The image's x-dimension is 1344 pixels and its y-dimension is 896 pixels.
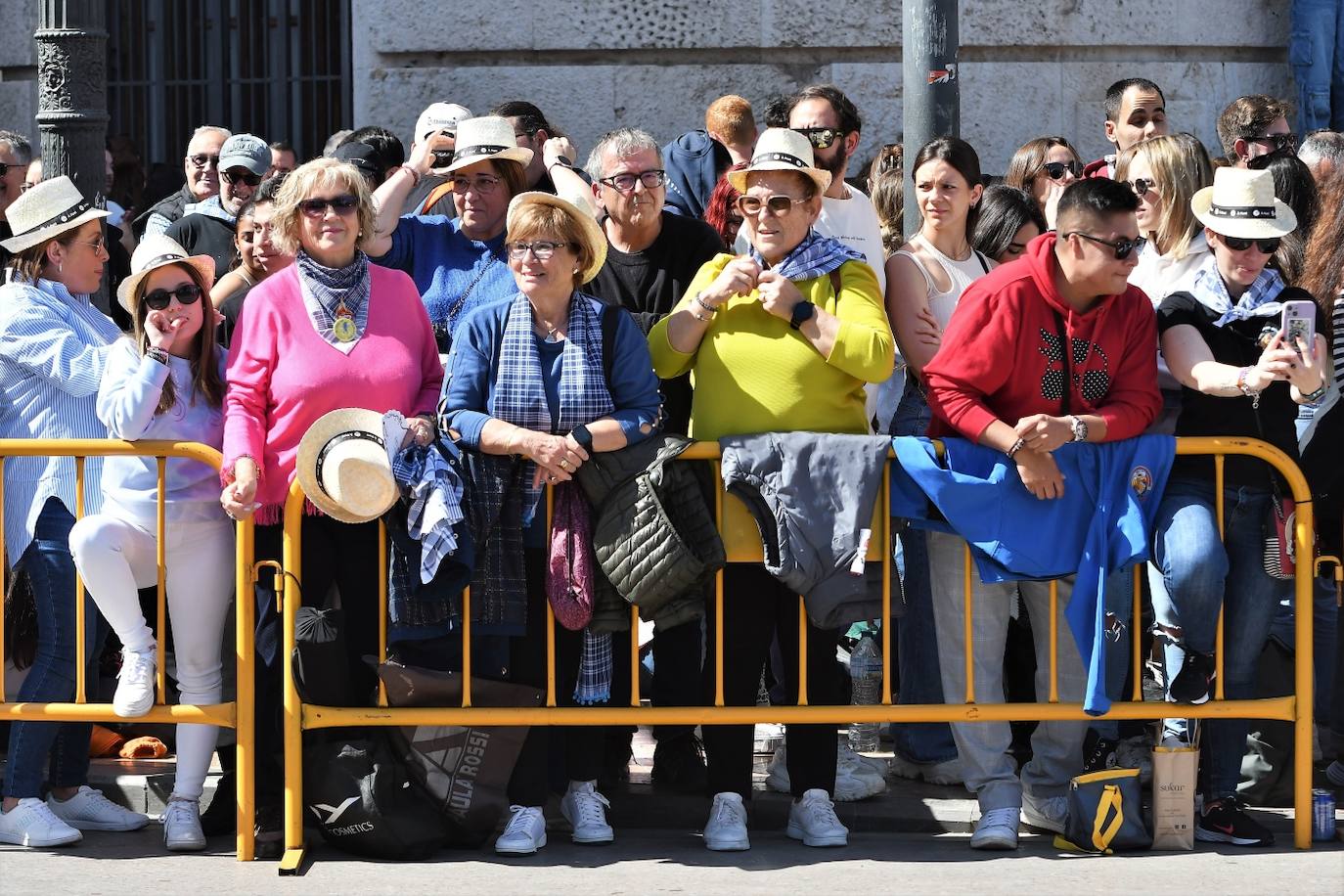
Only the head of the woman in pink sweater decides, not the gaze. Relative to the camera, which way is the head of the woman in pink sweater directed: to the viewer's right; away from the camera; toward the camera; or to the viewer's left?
toward the camera

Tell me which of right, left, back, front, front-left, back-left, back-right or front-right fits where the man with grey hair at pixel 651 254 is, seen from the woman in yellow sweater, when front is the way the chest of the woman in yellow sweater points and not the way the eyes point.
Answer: back-right

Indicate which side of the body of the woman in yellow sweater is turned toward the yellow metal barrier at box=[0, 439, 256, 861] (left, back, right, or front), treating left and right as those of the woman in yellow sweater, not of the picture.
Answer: right

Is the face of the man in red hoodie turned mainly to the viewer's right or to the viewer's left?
to the viewer's right

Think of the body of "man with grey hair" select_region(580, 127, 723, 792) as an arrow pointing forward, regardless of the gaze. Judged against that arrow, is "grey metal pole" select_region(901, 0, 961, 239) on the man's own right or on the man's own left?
on the man's own left

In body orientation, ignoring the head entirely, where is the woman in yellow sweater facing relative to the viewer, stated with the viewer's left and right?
facing the viewer

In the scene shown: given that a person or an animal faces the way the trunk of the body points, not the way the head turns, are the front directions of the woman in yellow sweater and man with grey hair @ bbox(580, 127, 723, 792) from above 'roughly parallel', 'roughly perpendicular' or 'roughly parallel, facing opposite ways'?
roughly parallel

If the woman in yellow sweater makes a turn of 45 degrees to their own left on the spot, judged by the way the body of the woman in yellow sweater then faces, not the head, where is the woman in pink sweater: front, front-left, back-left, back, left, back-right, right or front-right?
back-right

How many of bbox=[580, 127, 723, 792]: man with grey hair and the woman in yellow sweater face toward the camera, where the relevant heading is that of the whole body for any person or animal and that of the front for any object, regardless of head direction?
2

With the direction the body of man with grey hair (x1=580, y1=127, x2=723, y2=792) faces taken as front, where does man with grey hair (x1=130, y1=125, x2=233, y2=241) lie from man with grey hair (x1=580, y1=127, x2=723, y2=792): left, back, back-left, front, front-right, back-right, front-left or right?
back-right

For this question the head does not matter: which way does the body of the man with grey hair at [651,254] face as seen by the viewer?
toward the camera

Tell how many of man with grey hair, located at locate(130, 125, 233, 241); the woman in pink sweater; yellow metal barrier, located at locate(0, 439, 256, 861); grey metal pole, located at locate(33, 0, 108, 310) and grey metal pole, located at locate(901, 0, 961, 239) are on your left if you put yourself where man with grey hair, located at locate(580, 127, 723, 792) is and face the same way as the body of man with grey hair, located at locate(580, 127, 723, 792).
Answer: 1

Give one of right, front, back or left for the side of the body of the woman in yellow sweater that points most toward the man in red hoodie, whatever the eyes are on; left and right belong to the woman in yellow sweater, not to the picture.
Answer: left
